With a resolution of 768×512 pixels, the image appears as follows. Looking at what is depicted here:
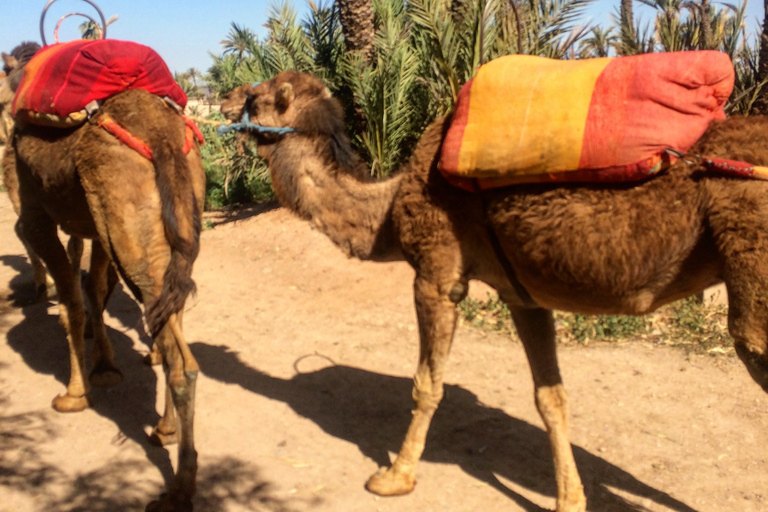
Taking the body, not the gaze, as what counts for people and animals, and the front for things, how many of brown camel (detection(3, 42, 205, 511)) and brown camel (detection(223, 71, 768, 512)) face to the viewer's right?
0

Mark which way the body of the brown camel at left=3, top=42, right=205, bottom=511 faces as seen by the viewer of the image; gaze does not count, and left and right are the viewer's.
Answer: facing away from the viewer and to the left of the viewer

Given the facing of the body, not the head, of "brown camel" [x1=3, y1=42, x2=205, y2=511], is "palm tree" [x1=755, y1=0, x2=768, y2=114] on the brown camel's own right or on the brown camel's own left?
on the brown camel's own right

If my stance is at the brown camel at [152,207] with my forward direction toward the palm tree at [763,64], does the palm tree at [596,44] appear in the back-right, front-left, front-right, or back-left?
front-left

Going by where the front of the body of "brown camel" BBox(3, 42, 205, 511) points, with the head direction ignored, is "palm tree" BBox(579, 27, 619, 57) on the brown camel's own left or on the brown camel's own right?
on the brown camel's own right

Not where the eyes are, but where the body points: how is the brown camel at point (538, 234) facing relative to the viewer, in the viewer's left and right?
facing to the left of the viewer

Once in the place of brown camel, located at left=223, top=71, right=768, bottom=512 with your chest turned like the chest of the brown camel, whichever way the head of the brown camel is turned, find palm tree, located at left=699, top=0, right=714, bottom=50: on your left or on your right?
on your right

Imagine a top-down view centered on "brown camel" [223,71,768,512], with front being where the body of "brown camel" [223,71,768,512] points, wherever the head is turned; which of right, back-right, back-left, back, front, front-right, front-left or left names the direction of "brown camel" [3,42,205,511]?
front
